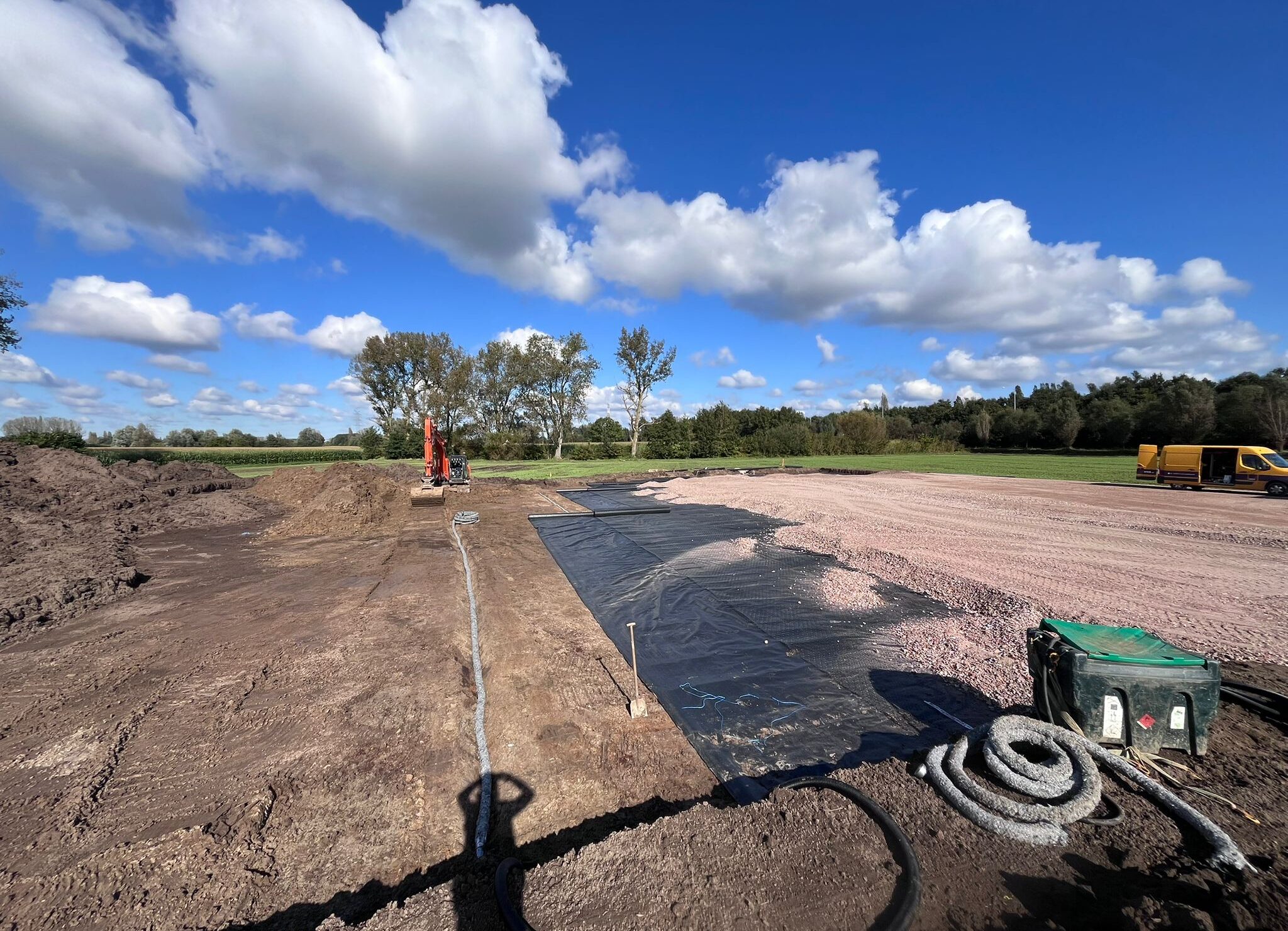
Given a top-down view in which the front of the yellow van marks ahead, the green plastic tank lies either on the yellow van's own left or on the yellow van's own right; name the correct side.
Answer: on the yellow van's own right

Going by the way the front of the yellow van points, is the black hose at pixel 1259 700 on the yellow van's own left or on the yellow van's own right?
on the yellow van's own right

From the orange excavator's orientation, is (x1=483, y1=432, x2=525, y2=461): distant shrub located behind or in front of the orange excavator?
behind

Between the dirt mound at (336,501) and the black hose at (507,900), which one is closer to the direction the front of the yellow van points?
the black hose

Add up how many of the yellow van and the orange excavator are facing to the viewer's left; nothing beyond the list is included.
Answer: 0

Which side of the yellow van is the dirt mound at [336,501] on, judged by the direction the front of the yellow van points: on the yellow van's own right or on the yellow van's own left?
on the yellow van's own right

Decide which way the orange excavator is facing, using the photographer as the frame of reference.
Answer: facing the viewer

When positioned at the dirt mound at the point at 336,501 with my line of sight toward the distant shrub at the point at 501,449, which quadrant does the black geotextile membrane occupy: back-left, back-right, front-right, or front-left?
back-right

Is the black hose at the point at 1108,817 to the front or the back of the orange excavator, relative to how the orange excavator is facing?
to the front

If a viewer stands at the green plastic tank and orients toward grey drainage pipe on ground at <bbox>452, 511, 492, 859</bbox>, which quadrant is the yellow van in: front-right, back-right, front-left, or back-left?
back-right

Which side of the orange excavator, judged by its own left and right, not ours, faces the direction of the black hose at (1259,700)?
front

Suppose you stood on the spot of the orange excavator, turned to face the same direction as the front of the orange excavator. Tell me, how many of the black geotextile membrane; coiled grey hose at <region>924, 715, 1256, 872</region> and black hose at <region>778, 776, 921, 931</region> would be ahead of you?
3

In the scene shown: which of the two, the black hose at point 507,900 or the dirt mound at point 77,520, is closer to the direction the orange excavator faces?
the black hose

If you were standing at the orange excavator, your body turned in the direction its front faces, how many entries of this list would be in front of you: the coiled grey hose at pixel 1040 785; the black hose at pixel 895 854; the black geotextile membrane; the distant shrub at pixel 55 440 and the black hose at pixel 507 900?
4

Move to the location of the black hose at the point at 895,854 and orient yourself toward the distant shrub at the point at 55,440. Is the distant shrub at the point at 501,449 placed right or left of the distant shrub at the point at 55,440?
right
